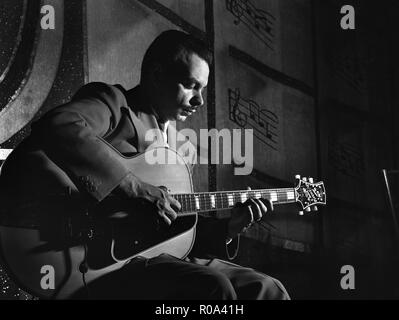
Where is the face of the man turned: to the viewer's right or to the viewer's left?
to the viewer's right

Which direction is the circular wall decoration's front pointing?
toward the camera
